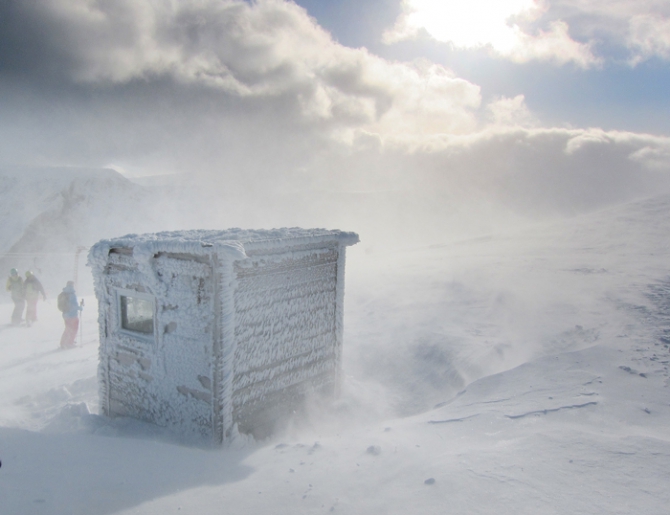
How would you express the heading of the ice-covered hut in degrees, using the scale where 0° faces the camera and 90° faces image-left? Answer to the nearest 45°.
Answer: approximately 45°

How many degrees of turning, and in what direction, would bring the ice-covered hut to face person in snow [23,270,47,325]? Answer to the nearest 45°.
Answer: approximately 90° to its right

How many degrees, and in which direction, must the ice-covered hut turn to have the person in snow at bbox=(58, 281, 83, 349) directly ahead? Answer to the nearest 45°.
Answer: approximately 90° to its right

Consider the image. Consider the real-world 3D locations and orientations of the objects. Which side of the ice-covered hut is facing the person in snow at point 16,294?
right
